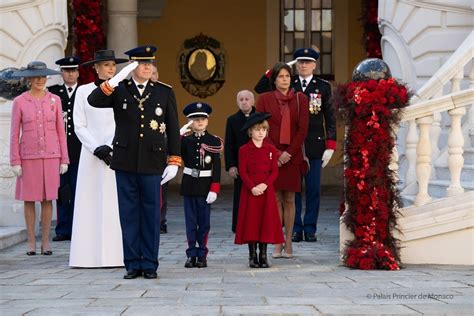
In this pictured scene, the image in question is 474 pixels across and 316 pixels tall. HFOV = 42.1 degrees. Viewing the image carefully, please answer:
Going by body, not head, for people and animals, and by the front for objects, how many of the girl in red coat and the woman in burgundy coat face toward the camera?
2

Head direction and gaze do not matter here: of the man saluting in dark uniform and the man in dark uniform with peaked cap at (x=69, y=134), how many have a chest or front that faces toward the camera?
2

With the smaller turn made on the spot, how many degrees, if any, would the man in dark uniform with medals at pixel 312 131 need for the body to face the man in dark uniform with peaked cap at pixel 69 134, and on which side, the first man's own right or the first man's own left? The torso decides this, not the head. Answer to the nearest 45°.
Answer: approximately 90° to the first man's own right

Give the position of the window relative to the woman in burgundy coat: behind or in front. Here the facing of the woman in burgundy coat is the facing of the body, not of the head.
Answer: behind

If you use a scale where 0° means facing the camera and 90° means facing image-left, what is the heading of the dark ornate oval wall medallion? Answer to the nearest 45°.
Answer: approximately 0°
